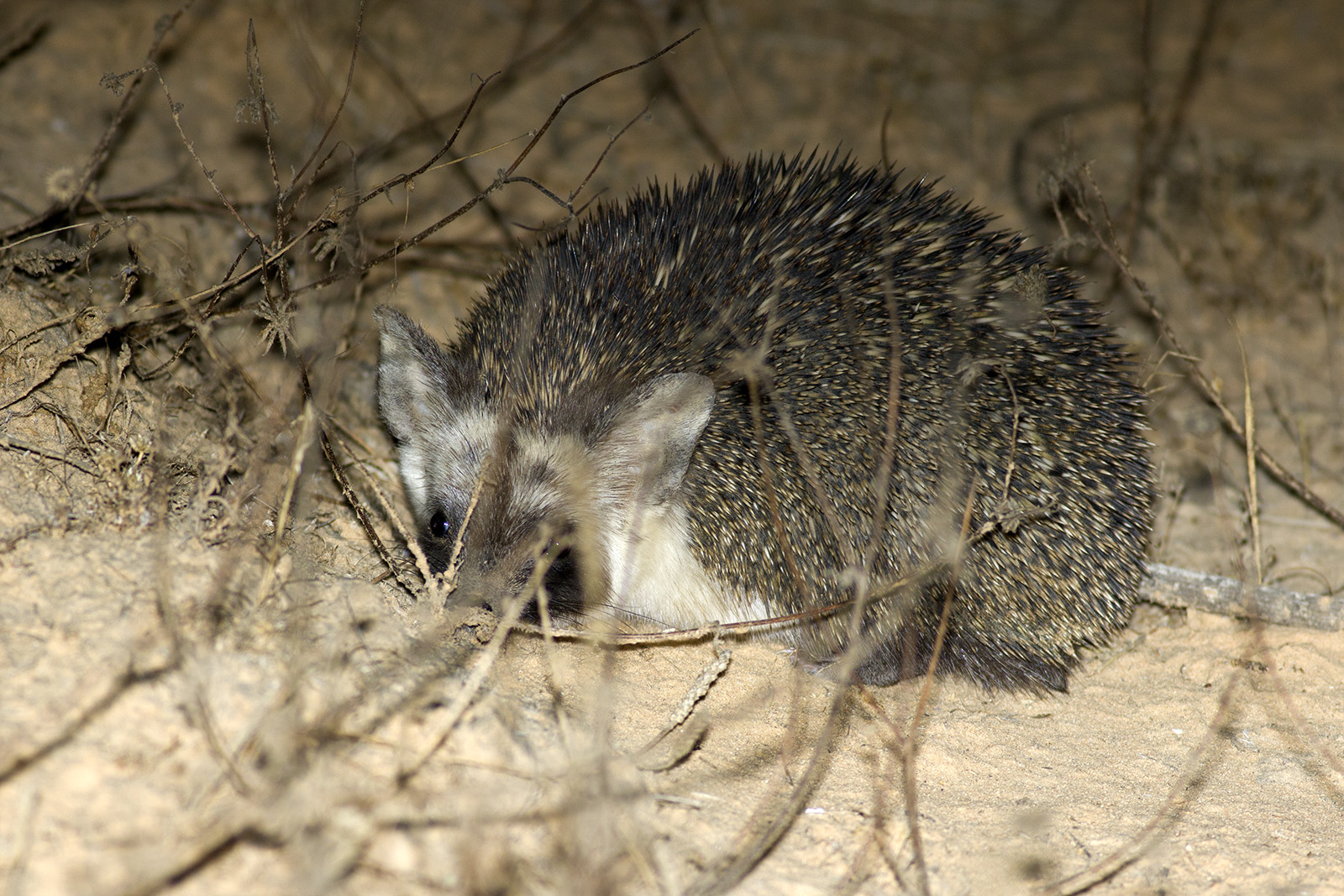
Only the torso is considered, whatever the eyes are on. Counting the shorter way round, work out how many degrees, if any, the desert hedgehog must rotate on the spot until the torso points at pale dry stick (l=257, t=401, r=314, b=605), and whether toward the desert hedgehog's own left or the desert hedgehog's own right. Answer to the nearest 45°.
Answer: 0° — it already faces it

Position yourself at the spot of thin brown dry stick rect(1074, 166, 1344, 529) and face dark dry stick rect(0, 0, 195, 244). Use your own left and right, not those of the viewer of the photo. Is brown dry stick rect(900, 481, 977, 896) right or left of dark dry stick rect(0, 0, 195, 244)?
left

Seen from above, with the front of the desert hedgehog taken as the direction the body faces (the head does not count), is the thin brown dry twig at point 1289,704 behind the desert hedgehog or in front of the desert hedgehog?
behind

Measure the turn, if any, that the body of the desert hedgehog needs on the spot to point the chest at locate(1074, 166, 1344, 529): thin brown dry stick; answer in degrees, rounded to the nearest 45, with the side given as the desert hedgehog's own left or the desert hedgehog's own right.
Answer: approximately 180°

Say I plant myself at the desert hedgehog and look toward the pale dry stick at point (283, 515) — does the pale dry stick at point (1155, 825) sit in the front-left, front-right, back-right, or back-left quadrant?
back-left

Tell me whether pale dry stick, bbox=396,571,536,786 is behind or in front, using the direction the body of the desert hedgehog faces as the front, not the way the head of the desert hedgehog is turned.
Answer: in front

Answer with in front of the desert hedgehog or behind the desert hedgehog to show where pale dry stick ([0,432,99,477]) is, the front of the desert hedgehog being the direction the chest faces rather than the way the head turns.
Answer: in front

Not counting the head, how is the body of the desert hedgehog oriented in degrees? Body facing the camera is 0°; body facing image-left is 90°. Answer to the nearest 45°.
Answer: approximately 45°
